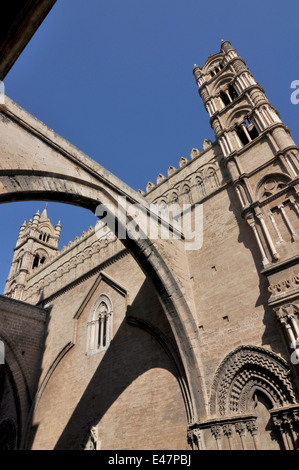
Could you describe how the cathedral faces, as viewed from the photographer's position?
facing the viewer and to the left of the viewer
